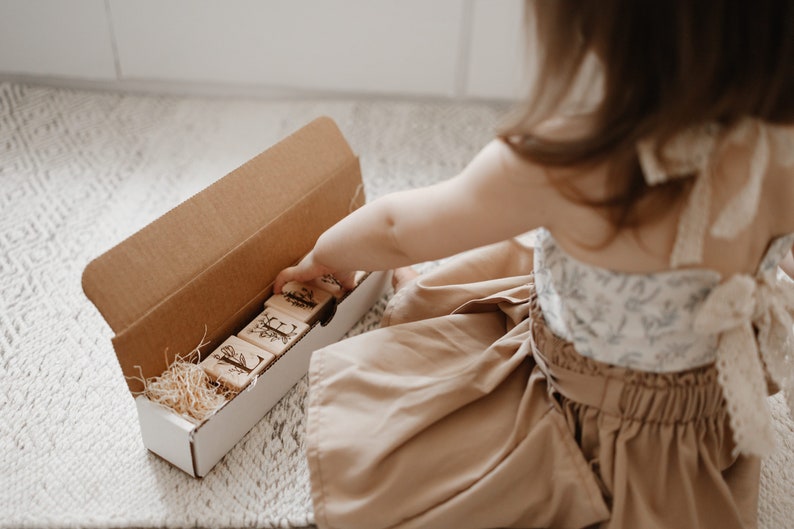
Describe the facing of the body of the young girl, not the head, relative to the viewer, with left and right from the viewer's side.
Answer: facing away from the viewer and to the left of the viewer

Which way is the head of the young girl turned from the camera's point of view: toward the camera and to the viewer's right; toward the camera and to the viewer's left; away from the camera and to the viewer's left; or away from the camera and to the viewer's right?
away from the camera and to the viewer's left
